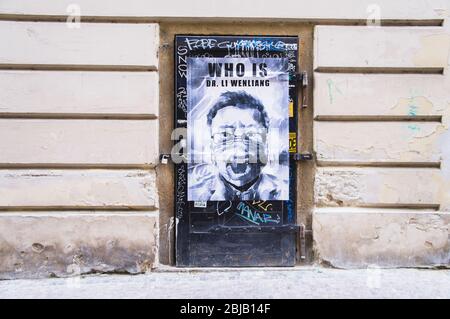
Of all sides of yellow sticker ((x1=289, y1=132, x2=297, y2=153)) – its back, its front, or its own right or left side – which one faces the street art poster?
right

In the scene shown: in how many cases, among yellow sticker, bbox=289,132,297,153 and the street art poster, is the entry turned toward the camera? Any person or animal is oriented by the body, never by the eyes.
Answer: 2

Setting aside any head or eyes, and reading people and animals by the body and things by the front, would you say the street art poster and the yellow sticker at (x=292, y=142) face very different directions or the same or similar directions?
same or similar directions

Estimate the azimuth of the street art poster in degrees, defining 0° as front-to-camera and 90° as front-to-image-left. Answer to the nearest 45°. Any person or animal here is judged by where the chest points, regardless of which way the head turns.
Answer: approximately 0°

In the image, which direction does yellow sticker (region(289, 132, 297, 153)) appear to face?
toward the camera

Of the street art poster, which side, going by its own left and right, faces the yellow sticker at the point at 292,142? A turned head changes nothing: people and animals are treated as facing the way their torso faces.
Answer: left
